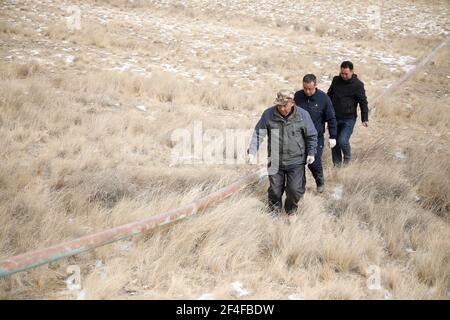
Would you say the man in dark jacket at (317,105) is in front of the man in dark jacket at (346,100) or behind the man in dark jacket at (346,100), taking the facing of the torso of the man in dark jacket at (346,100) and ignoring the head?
in front

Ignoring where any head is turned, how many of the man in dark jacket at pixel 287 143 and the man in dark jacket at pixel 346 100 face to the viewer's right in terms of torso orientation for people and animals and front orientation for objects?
0

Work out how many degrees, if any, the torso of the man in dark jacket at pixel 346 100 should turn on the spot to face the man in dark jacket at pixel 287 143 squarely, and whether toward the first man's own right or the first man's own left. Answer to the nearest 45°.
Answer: approximately 45° to the first man's own left

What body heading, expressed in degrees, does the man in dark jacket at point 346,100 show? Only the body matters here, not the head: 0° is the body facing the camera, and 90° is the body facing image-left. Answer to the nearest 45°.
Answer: approximately 45°

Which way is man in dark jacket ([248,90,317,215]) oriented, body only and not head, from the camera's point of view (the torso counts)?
toward the camera

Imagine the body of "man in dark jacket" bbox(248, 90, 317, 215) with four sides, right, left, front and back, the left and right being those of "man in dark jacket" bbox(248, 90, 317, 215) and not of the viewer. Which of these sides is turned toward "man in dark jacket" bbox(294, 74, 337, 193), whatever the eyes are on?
back
